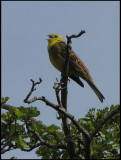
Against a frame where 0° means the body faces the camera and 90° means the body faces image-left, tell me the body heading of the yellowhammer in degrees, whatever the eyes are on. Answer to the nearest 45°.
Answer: approximately 90°
